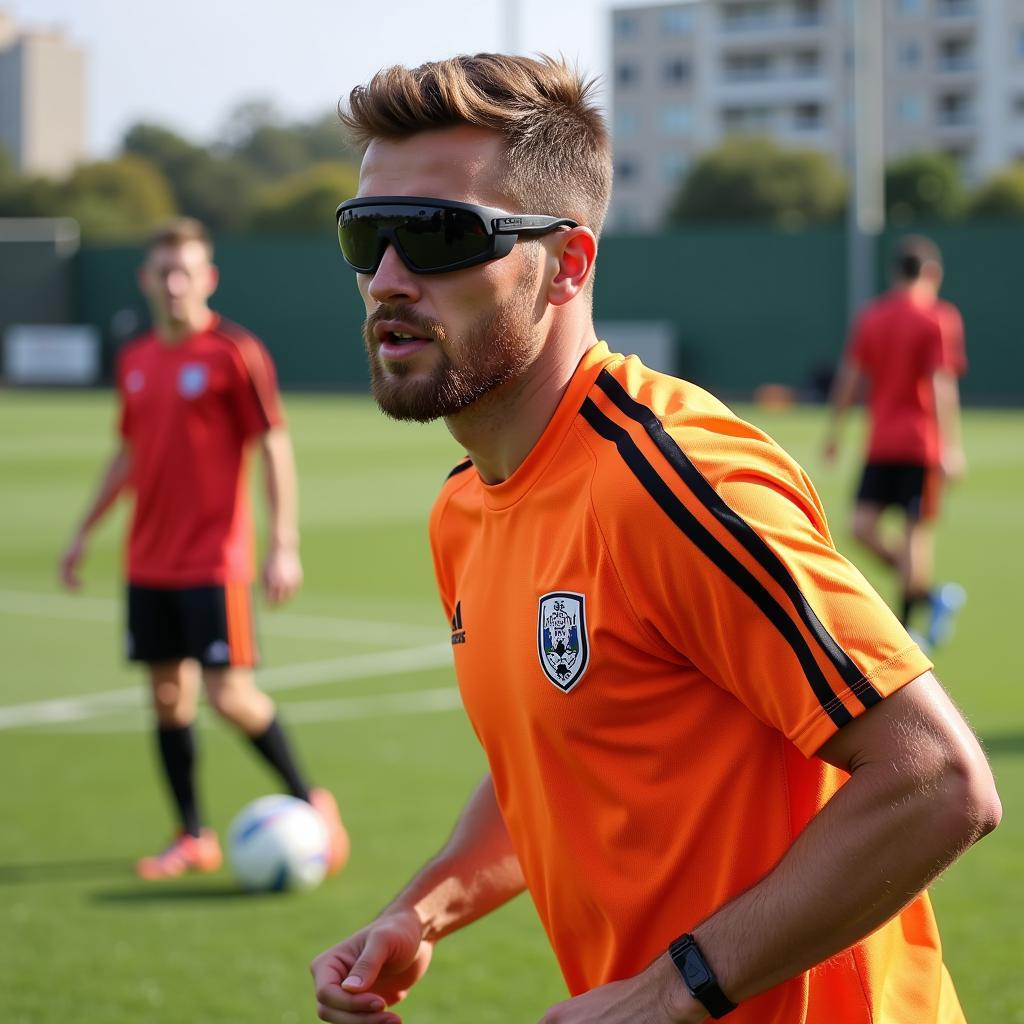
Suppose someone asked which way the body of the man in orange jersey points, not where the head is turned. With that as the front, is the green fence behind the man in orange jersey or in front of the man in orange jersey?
behind

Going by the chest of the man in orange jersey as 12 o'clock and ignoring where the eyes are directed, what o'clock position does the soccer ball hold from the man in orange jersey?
The soccer ball is roughly at 4 o'clock from the man in orange jersey.

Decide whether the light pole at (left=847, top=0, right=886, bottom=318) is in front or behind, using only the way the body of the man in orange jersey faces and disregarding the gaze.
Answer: behind

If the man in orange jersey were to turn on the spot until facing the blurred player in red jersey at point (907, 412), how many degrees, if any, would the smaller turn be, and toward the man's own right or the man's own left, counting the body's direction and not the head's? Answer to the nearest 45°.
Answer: approximately 135° to the man's own right

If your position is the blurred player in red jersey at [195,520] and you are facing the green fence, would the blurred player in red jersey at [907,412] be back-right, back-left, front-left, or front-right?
front-right

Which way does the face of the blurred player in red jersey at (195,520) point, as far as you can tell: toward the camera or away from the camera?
toward the camera

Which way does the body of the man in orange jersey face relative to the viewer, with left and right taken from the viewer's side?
facing the viewer and to the left of the viewer
